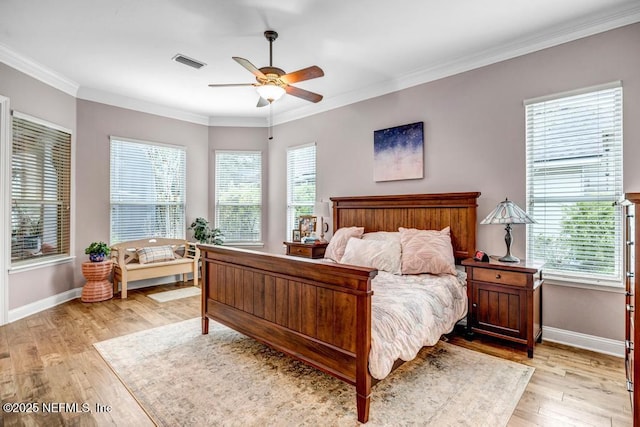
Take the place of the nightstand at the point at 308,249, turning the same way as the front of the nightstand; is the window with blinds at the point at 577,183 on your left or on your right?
on your left

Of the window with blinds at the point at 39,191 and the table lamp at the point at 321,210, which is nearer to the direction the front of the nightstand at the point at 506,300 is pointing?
the window with blinds

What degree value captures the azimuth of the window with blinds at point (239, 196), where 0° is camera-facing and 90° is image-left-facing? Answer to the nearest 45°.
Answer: approximately 0°

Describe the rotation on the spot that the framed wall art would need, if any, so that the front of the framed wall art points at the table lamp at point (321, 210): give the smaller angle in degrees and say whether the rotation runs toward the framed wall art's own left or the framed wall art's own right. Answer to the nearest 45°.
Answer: approximately 90° to the framed wall art's own right

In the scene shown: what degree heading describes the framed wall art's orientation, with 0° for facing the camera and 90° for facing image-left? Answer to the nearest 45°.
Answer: approximately 45°

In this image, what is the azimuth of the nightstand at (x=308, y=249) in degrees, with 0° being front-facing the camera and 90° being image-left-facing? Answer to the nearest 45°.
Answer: approximately 45°

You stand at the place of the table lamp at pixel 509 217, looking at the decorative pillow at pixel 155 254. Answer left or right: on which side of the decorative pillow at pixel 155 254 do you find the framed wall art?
right

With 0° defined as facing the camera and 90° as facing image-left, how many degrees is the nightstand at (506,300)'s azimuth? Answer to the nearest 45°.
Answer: approximately 45°

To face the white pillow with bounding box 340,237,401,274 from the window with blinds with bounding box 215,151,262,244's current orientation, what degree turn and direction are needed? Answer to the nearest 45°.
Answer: approximately 45° to its left

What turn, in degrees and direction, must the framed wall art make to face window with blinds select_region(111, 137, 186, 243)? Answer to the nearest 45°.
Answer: approximately 45° to its right
